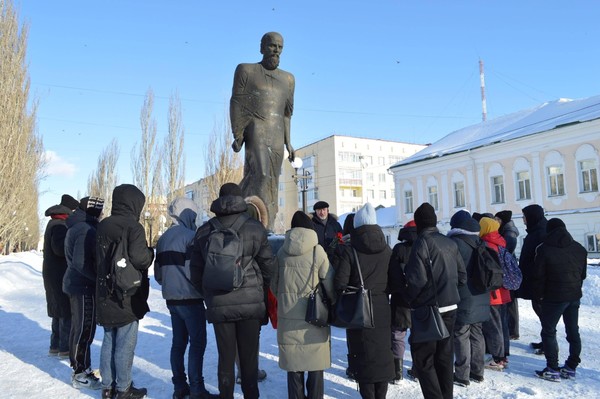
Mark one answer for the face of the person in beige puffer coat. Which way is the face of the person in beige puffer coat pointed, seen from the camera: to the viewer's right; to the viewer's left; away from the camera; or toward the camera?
away from the camera

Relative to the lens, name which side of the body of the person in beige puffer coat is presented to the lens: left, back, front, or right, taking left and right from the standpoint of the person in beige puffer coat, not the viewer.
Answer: back

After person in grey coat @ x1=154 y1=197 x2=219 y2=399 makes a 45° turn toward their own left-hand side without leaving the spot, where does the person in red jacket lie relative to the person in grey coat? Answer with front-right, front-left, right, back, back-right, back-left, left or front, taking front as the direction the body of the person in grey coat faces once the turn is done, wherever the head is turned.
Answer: right

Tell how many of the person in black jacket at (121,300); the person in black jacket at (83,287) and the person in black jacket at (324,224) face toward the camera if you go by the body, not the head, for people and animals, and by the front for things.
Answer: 1

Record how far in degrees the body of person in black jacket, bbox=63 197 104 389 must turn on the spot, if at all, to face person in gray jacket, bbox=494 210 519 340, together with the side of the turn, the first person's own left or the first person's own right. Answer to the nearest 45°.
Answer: approximately 45° to the first person's own right

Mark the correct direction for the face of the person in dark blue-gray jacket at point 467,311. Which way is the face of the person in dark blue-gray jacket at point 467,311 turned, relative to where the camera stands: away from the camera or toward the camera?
away from the camera

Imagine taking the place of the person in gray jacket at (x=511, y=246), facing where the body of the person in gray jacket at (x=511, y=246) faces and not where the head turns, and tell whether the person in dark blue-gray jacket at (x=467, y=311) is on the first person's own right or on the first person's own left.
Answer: on the first person's own left

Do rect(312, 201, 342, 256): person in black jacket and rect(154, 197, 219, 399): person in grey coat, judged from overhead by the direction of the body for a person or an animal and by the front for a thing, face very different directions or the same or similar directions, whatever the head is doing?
very different directions

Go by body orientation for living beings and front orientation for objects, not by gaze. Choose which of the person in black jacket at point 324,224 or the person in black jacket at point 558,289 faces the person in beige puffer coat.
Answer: the person in black jacket at point 324,224

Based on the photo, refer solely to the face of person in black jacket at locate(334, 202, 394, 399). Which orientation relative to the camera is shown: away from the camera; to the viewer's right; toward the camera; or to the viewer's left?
away from the camera

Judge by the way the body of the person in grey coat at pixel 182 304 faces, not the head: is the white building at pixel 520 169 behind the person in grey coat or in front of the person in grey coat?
in front

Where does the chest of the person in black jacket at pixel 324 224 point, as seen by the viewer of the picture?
toward the camera
